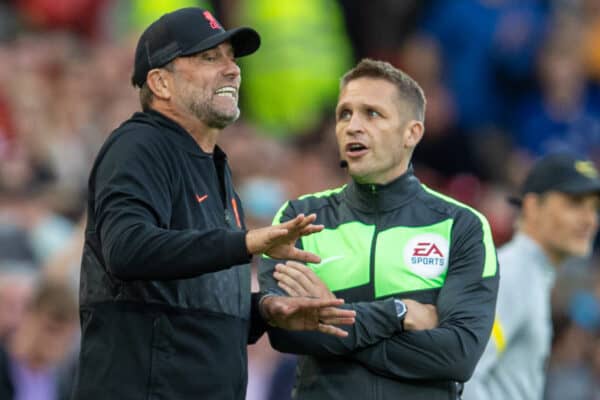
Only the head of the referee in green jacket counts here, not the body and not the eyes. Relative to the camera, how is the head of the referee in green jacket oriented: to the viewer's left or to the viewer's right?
to the viewer's left

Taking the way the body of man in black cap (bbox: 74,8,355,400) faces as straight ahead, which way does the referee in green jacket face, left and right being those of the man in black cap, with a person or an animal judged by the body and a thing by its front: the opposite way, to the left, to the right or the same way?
to the right

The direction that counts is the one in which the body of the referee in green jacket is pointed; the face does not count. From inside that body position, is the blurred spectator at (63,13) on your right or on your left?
on your right

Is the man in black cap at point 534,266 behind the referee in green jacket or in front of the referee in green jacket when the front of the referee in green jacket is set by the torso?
behind

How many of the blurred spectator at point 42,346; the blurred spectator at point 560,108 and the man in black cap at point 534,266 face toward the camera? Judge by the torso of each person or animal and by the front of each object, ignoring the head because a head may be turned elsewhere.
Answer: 2

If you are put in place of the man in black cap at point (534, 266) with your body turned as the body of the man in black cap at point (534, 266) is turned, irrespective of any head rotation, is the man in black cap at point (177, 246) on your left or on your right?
on your right

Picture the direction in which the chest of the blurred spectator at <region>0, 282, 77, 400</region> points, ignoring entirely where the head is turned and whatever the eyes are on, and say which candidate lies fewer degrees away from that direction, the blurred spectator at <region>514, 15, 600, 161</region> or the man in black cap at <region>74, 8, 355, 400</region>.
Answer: the man in black cap
